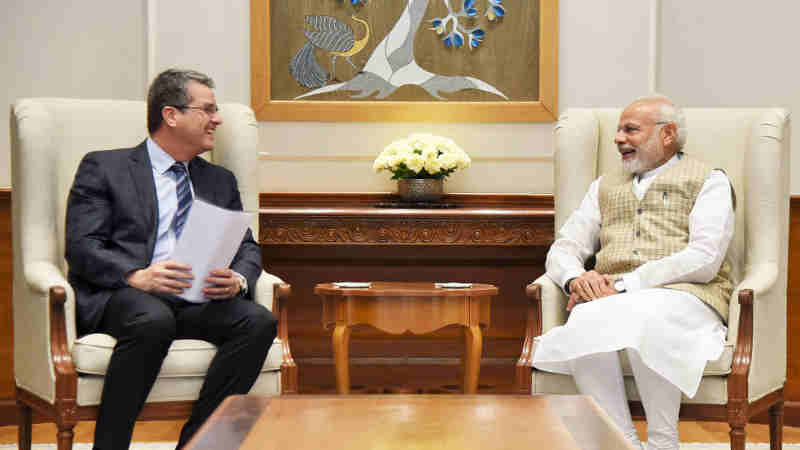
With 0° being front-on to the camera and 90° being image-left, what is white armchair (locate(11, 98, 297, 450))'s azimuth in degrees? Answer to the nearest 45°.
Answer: approximately 315°

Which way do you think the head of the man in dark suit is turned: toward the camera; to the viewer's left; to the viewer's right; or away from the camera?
to the viewer's right

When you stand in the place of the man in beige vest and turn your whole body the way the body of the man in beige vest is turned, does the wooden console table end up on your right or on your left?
on your right

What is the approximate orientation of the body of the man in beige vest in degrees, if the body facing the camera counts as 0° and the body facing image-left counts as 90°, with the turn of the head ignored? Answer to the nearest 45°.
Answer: approximately 45°

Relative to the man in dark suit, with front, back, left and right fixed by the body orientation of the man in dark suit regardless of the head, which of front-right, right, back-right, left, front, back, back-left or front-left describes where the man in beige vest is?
front-left

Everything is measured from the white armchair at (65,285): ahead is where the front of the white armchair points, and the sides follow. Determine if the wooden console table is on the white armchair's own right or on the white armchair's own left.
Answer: on the white armchair's own left

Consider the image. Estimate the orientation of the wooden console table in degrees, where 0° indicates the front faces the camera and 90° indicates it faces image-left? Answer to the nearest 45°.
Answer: approximately 0°

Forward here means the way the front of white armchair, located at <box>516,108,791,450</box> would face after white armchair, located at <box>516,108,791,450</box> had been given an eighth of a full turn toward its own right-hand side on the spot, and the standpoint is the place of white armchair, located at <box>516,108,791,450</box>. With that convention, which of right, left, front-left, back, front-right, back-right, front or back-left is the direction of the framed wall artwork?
front-right

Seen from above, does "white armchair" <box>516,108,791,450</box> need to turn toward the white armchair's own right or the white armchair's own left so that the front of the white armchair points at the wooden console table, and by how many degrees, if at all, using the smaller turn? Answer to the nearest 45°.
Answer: approximately 90° to the white armchair's own right

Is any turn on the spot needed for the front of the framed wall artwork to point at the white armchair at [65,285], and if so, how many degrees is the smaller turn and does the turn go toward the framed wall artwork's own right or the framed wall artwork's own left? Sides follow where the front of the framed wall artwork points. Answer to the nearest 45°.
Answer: approximately 45° to the framed wall artwork's own right

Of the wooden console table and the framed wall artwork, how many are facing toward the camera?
2
